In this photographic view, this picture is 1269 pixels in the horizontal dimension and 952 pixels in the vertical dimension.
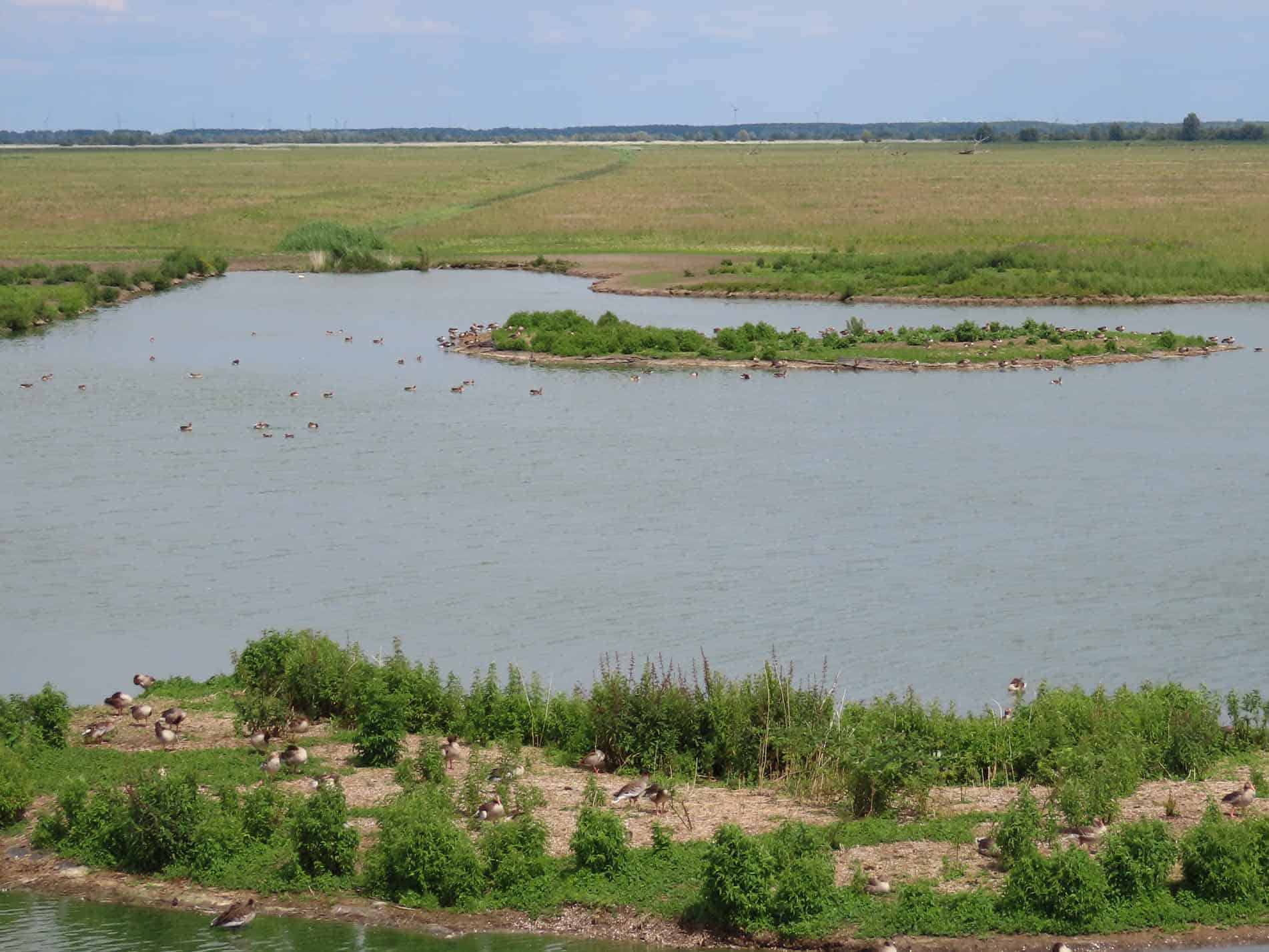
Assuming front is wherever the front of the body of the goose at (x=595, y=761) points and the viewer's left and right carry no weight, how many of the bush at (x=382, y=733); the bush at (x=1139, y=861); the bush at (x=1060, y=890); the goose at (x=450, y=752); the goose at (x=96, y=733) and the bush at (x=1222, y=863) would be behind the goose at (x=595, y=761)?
3

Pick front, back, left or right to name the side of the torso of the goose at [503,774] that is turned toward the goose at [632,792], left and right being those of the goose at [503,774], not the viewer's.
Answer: front

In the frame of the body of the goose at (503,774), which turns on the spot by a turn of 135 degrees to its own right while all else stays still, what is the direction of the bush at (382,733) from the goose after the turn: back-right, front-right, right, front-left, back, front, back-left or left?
right

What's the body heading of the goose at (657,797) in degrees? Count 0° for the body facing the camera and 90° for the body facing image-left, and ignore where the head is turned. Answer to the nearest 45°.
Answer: approximately 315°

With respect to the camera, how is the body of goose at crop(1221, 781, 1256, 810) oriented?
to the viewer's right

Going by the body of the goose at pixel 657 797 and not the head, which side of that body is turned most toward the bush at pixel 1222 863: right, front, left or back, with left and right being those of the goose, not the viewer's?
front
